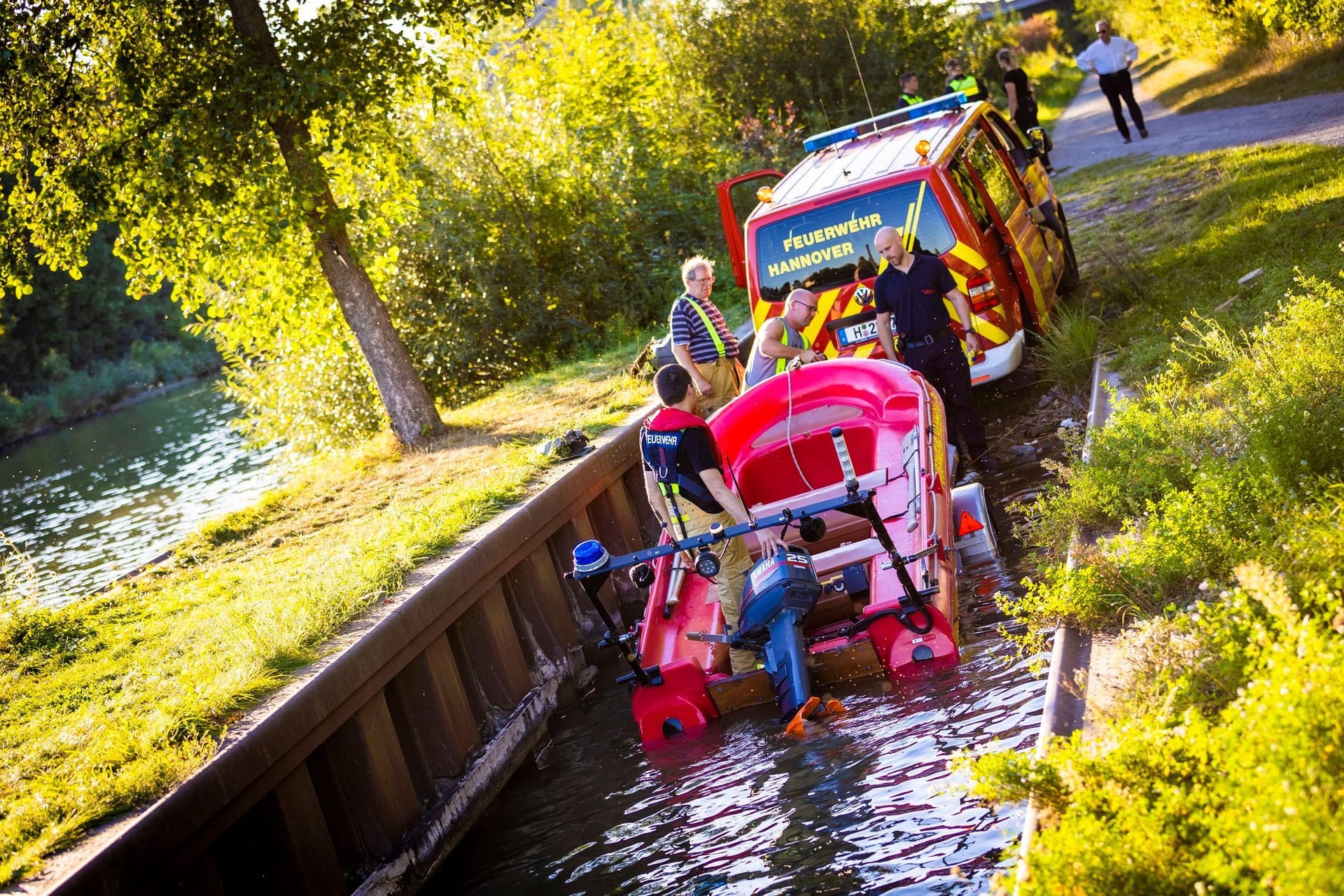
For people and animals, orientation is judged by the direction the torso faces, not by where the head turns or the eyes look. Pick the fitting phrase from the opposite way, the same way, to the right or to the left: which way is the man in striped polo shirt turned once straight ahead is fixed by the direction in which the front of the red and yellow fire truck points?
to the right

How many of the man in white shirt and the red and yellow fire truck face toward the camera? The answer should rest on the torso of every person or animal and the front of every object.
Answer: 1

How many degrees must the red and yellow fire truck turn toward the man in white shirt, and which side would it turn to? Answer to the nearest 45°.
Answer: approximately 45° to its left

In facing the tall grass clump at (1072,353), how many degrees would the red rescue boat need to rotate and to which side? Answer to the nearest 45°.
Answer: approximately 45° to its right

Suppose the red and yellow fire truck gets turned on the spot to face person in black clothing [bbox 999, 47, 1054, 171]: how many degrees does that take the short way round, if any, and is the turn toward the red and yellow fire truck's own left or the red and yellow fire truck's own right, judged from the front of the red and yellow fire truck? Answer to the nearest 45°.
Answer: approximately 45° to the red and yellow fire truck's own left

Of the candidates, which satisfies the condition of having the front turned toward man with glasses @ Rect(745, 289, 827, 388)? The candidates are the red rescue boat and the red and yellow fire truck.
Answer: the red rescue boat

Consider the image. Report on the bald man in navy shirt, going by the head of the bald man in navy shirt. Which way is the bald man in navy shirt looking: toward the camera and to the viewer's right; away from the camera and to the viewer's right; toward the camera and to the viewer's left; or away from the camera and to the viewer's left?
toward the camera and to the viewer's left

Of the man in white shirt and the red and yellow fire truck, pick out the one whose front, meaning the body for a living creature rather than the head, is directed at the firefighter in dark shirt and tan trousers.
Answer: the man in white shirt

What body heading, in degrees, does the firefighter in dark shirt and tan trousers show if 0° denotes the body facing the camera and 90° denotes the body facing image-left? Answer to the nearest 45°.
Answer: approximately 225°

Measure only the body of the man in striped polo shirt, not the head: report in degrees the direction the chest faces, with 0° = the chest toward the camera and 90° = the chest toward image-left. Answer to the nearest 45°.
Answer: approximately 315°

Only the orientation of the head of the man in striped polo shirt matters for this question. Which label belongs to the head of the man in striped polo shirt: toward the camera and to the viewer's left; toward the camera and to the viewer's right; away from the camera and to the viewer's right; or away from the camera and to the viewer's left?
toward the camera and to the viewer's right

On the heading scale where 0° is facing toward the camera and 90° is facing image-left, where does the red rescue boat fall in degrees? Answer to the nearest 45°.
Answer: approximately 180°
